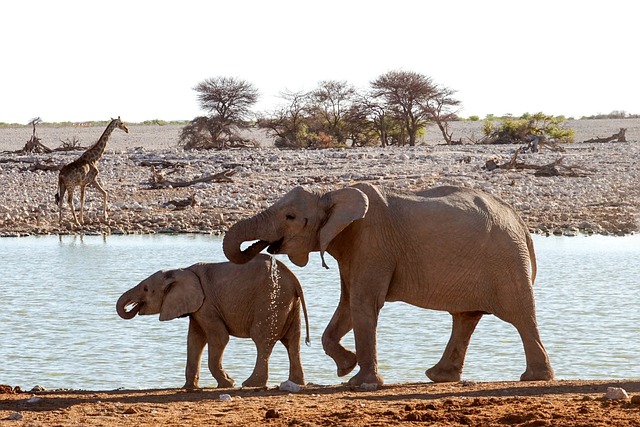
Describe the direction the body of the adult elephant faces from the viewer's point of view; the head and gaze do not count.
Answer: to the viewer's left

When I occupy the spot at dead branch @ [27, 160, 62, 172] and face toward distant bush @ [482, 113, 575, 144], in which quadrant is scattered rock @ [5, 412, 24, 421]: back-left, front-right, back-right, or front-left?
back-right

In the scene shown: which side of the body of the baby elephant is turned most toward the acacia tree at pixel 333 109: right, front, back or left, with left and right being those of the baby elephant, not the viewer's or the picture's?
right

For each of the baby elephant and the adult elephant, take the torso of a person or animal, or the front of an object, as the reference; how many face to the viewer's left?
2

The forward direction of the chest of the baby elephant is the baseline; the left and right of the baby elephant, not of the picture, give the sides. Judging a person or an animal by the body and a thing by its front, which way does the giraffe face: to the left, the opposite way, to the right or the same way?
the opposite way

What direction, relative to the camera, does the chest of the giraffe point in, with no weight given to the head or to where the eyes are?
to the viewer's right

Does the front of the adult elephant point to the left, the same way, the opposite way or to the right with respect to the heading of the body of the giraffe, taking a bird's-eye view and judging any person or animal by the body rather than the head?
the opposite way

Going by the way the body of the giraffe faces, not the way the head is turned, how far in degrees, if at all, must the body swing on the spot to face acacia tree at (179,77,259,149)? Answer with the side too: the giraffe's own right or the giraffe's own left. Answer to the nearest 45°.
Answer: approximately 90° to the giraffe's own left

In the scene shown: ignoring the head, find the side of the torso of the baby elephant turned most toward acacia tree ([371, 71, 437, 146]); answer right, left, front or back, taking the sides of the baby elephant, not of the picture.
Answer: right
